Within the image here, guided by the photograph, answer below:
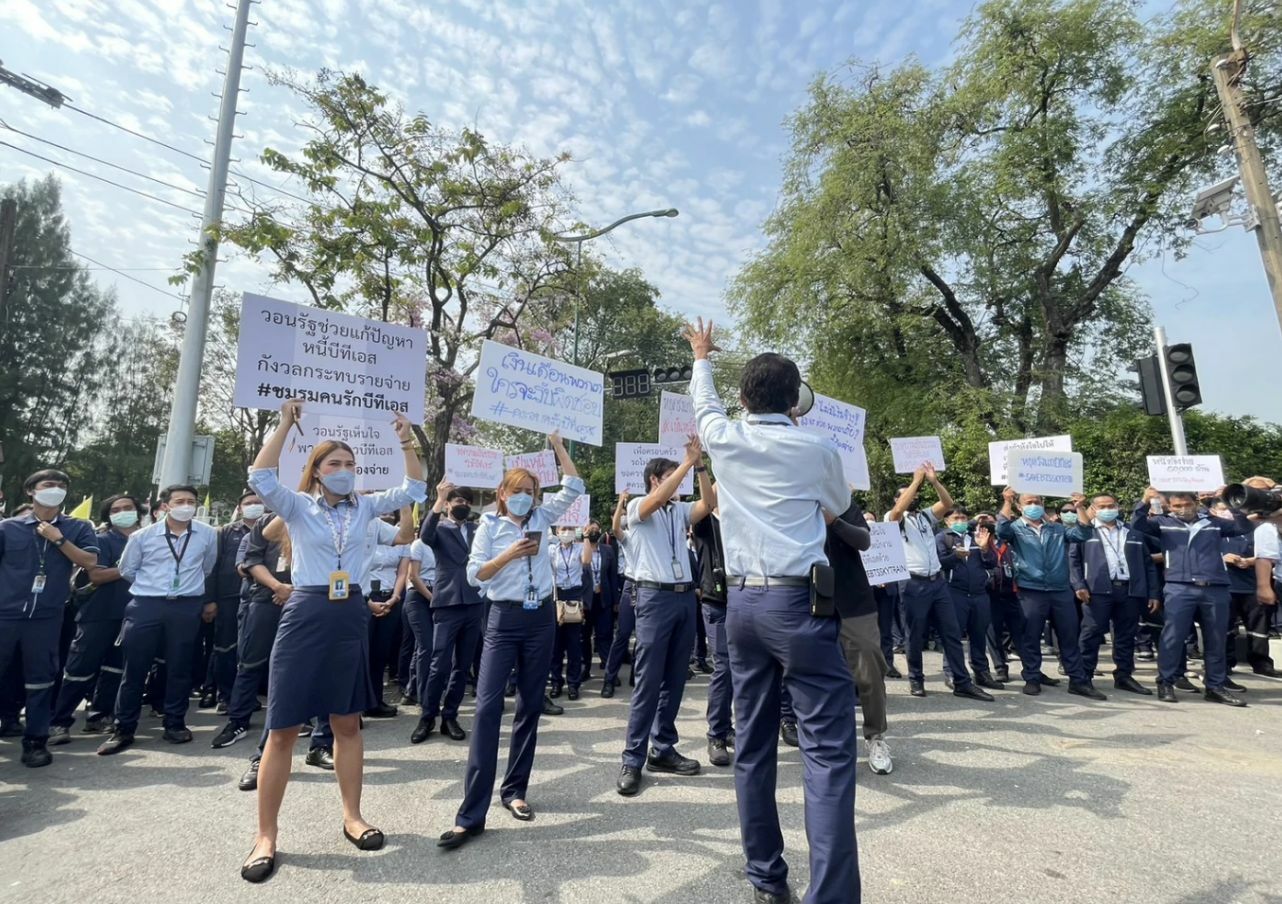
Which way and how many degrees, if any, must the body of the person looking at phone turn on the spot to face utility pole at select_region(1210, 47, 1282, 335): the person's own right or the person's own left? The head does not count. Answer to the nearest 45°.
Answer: approximately 90° to the person's own left

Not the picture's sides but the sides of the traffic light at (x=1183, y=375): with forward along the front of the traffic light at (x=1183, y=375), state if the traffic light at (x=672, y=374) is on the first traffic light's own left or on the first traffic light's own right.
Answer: on the first traffic light's own right

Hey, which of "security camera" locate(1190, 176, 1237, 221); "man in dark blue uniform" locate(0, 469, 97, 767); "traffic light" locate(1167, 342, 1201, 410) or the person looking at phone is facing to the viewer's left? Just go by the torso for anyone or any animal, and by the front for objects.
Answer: the security camera

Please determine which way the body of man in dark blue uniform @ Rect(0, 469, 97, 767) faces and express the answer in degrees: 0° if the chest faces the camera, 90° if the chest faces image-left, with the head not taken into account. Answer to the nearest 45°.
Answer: approximately 0°

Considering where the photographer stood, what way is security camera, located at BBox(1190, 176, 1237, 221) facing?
facing to the left of the viewer

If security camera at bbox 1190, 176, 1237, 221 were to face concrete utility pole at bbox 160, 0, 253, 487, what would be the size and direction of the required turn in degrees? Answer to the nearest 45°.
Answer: approximately 45° to its left

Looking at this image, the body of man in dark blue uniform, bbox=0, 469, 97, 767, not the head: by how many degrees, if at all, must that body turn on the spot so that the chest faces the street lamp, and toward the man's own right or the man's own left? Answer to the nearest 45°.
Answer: approximately 135° to the man's own left

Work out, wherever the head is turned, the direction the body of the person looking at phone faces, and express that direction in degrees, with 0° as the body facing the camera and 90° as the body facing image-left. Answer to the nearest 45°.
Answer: approximately 0°
